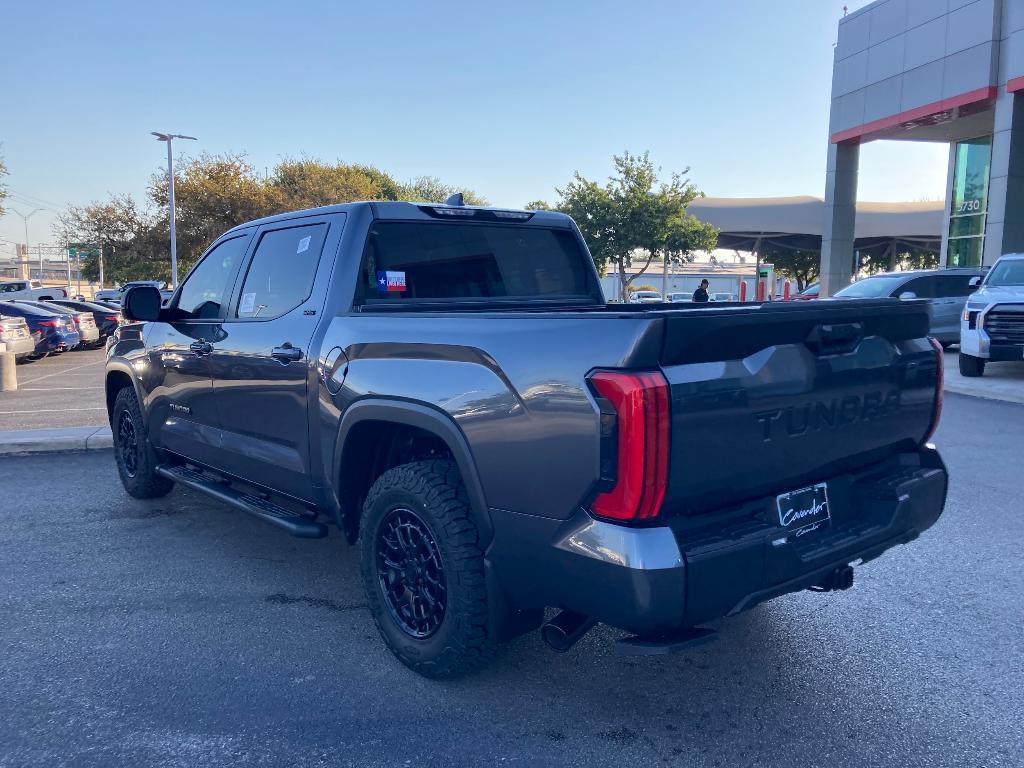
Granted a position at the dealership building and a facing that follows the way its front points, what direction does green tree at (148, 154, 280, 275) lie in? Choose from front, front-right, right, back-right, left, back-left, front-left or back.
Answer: front-right

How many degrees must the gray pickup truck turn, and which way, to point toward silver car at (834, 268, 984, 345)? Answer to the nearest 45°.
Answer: approximately 90° to its right

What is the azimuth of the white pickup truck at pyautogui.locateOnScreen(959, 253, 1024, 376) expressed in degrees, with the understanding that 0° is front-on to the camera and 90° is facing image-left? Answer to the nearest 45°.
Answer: approximately 0°

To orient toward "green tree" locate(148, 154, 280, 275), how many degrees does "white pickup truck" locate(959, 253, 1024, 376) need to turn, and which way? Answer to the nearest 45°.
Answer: approximately 135° to its right

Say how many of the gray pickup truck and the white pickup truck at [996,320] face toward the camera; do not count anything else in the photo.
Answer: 1

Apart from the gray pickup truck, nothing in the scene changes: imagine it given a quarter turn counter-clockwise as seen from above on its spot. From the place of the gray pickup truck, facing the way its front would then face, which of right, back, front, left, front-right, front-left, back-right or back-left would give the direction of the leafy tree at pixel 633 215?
back-right

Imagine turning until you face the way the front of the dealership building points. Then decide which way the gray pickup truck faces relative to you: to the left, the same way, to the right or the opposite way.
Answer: to the right

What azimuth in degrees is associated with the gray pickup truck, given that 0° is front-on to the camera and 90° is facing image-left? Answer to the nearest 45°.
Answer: approximately 135°

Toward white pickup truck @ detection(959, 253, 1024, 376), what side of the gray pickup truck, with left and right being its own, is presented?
right
